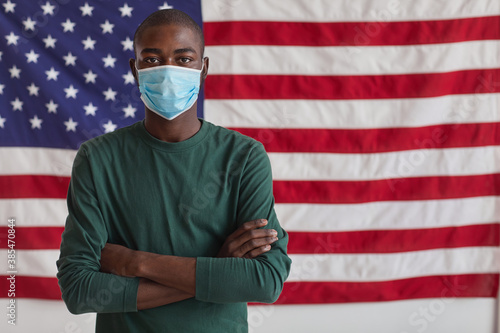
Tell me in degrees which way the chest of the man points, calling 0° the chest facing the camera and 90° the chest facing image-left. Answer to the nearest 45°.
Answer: approximately 0°
